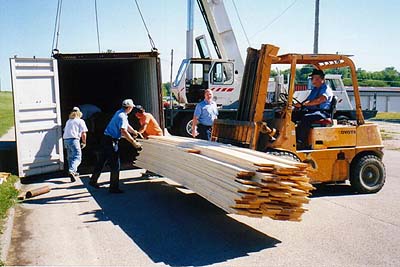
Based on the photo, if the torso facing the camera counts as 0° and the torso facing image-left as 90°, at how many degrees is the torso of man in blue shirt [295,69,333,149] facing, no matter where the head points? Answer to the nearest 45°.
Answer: approximately 90°

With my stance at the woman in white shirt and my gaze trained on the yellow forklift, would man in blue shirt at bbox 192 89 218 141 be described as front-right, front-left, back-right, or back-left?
front-left

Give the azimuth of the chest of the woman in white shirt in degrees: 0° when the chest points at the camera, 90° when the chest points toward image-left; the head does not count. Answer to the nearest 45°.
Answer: approximately 225°

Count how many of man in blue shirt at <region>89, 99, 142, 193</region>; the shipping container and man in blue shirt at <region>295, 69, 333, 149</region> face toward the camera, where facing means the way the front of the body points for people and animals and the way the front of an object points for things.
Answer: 1

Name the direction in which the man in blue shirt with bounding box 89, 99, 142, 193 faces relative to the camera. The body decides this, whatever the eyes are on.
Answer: to the viewer's right

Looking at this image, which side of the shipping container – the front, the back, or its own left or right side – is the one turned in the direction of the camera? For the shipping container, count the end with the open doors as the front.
front

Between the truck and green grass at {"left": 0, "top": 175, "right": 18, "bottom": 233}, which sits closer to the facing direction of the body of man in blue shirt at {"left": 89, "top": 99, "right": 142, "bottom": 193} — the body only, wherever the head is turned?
the truck

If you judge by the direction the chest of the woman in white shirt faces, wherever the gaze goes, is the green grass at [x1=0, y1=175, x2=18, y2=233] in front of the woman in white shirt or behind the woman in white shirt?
behind

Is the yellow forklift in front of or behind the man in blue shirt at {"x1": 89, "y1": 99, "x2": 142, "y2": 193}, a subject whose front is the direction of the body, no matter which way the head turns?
in front

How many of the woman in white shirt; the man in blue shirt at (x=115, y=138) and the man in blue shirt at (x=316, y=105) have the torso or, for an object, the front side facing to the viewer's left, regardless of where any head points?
1

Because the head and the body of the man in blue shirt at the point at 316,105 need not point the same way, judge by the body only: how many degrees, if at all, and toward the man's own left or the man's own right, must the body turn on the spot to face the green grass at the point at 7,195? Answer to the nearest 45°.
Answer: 0° — they already face it

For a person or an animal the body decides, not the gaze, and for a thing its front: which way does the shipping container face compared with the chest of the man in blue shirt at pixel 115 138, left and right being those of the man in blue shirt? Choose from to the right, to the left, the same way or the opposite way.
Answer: to the right

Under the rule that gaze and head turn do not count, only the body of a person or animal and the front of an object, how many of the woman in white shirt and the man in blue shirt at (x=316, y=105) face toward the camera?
0

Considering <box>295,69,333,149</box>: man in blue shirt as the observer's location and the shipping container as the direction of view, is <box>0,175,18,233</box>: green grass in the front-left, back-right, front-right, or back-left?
front-left
